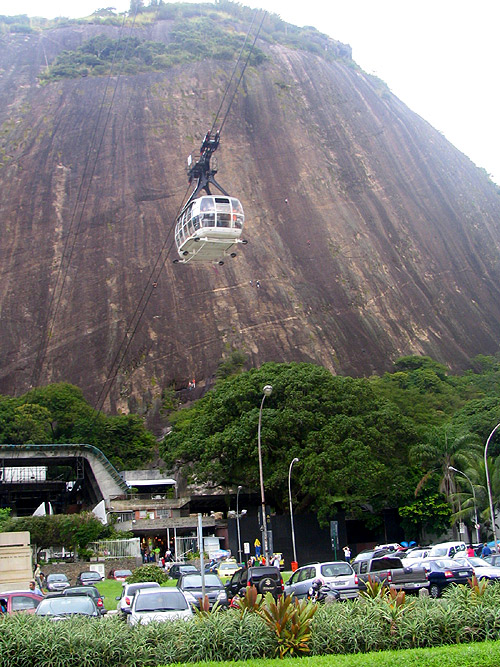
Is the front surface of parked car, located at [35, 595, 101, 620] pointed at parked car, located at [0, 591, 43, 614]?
no

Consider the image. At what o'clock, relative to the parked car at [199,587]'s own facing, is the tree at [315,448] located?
The tree is roughly at 8 o'clock from the parked car.

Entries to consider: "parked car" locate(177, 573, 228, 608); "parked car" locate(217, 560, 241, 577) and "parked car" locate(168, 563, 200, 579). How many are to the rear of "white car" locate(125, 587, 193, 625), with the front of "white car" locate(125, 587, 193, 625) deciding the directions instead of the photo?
3

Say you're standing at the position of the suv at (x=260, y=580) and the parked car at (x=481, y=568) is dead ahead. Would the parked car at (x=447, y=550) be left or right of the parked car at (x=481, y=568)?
left

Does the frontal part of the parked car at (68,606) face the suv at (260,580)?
no

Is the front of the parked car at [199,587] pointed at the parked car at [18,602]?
no

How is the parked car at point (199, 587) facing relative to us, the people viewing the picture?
facing the viewer and to the right of the viewer

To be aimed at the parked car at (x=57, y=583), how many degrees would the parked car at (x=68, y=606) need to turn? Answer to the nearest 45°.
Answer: approximately 180°

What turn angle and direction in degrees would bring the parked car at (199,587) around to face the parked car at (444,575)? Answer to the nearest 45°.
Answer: approximately 45° to its left

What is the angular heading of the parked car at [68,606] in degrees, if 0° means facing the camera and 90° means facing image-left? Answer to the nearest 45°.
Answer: approximately 0°

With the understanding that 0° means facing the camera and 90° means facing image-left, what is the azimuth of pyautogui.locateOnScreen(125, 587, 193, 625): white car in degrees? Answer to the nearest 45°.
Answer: approximately 0°
